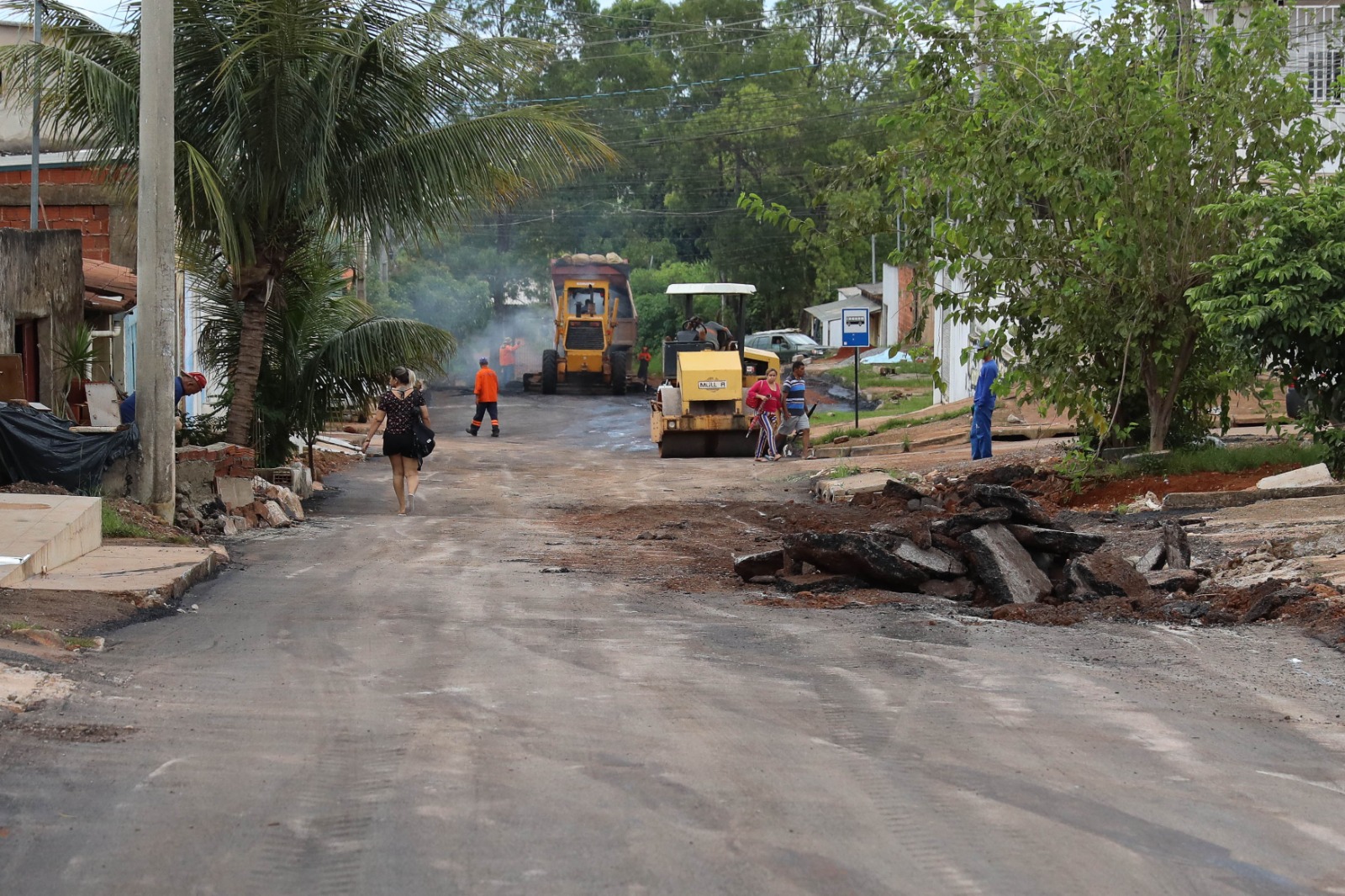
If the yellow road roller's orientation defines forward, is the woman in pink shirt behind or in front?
in front

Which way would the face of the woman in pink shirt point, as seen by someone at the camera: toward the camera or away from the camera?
toward the camera

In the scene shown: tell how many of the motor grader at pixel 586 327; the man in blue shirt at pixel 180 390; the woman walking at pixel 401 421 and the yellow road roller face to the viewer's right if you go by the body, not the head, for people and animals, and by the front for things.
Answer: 1

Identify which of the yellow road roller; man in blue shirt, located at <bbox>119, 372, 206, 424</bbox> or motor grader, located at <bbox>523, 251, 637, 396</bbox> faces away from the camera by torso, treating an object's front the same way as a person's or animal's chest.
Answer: the motor grader

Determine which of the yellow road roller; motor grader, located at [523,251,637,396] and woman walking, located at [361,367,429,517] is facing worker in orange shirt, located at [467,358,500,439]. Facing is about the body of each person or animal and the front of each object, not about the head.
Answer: the woman walking

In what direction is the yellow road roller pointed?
toward the camera

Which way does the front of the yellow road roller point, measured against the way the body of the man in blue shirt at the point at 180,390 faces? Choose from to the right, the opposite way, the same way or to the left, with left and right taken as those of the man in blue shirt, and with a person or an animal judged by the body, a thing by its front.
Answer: to the right

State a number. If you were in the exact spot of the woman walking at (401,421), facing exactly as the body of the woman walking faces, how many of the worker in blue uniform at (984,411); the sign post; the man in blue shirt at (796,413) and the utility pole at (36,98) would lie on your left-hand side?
1

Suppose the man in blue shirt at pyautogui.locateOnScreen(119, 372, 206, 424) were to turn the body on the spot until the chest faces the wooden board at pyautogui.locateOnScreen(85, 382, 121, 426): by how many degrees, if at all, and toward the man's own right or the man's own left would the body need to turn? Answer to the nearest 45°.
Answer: approximately 135° to the man's own right

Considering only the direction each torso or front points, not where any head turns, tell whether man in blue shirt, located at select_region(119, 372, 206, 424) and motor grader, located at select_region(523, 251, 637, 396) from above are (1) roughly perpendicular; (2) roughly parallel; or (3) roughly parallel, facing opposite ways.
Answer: roughly perpendicular

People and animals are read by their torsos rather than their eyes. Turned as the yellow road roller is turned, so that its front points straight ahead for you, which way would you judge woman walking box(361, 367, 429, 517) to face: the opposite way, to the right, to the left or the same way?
the opposite way

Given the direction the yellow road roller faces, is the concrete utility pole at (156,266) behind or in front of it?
in front

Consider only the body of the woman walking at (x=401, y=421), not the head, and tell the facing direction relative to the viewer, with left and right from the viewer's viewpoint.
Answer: facing away from the viewer

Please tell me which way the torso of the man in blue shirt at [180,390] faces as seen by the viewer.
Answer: to the viewer's right

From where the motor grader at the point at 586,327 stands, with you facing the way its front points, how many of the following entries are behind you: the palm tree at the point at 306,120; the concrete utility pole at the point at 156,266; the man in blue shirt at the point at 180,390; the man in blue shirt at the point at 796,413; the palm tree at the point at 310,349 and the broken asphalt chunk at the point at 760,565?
6
